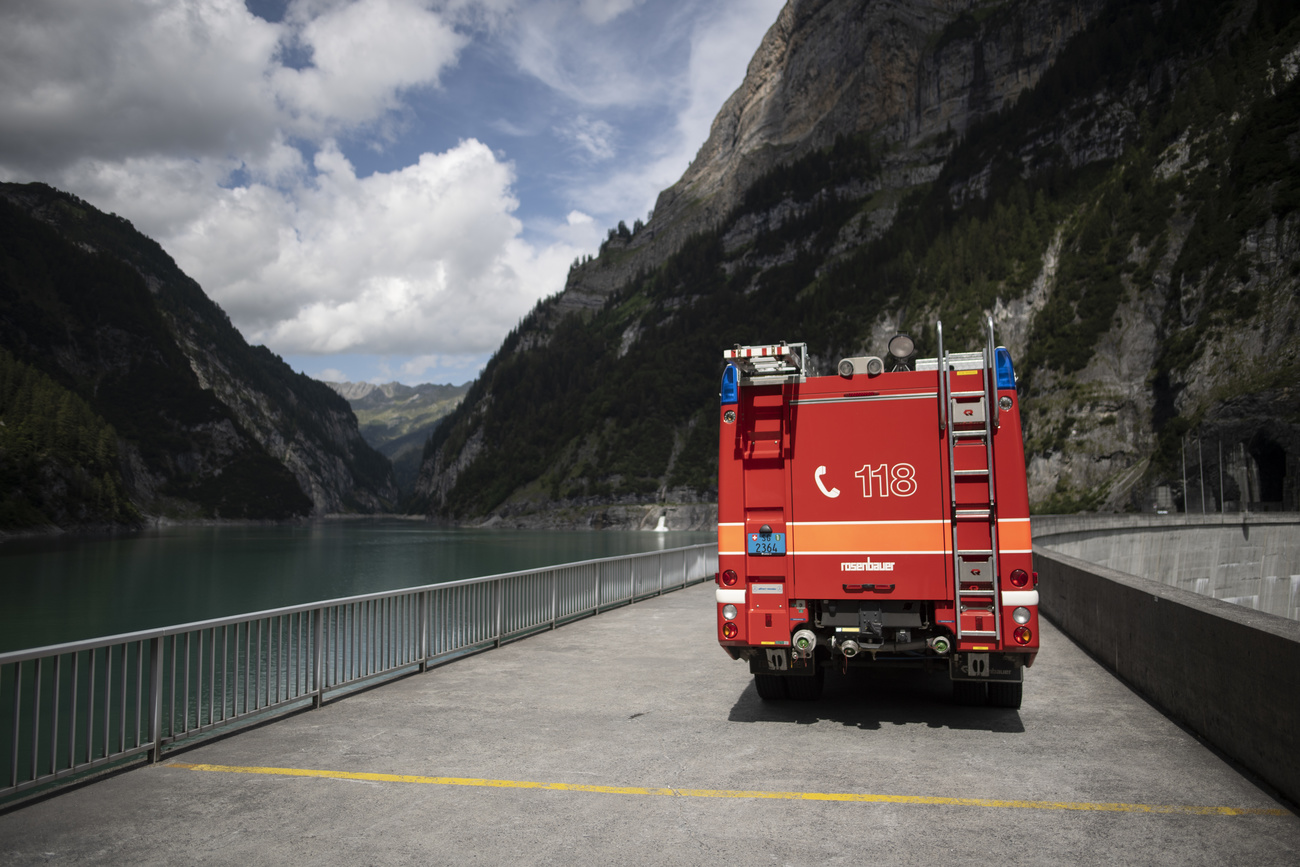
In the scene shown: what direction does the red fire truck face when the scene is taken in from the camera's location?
facing away from the viewer

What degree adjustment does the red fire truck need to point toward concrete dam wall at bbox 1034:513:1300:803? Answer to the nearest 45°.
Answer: approximately 90° to its right
